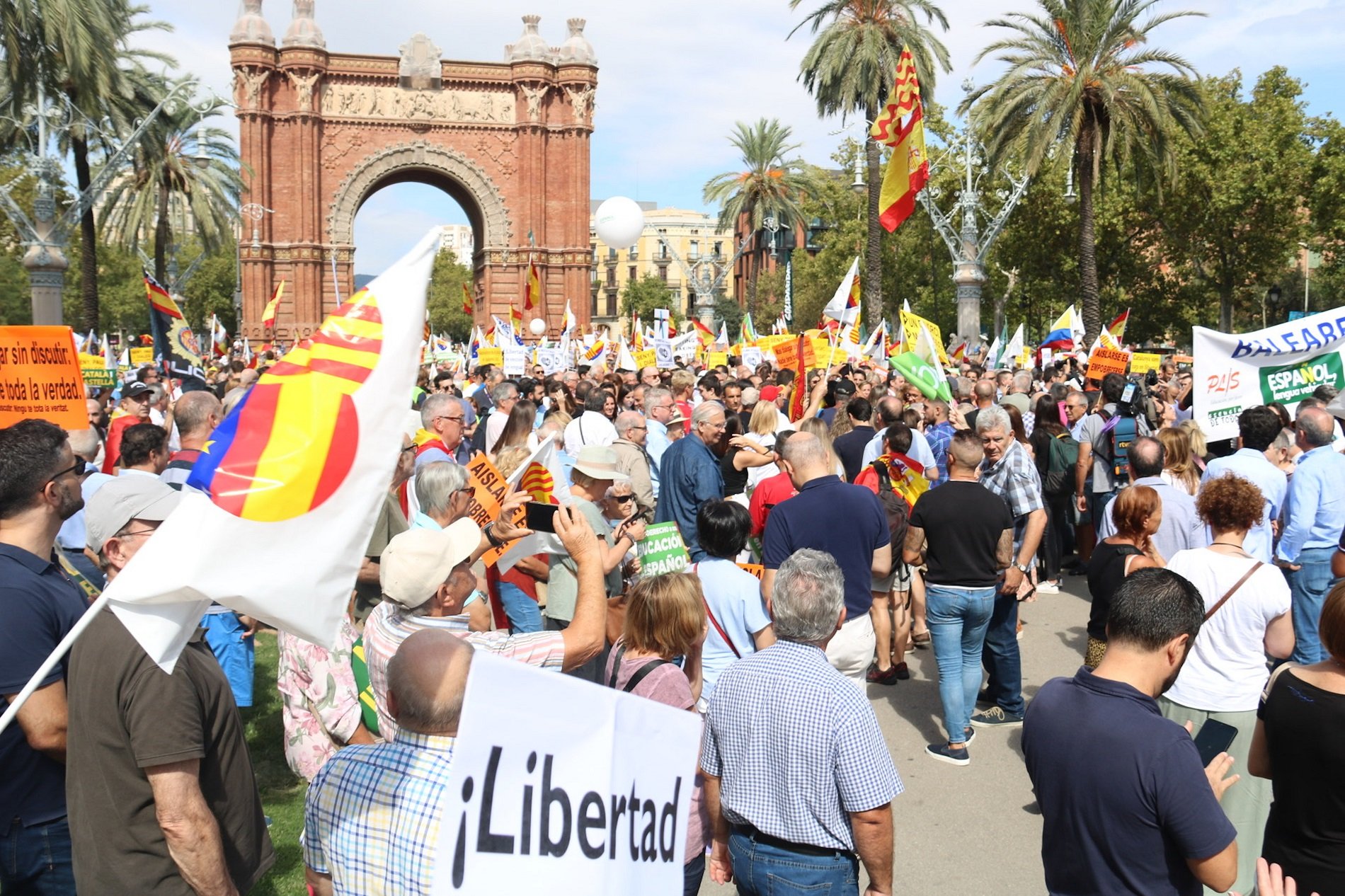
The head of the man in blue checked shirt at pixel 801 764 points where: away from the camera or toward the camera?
away from the camera

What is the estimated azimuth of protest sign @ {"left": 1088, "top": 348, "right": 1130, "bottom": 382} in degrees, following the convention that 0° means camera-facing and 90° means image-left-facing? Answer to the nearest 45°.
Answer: approximately 0°

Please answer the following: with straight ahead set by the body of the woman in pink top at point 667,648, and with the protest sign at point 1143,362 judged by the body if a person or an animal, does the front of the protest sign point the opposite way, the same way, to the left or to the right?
the opposite way

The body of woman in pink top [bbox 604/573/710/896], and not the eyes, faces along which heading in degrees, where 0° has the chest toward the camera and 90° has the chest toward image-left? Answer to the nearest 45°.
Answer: approximately 225°

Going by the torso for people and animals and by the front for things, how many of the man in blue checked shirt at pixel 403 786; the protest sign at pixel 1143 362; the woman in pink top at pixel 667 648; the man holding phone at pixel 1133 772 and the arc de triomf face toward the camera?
2

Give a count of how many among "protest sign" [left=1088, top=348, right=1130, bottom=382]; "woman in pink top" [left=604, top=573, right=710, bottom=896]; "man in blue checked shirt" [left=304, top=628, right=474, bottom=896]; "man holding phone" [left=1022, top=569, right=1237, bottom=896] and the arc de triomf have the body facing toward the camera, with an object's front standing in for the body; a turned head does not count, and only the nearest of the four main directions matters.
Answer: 2

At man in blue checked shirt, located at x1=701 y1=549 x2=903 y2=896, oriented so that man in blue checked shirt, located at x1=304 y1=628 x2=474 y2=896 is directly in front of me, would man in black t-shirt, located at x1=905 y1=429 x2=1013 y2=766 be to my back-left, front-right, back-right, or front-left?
back-right

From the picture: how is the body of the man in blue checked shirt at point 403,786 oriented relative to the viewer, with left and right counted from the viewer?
facing away from the viewer and to the right of the viewer

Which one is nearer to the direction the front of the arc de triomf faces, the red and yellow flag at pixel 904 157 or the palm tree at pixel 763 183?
the red and yellow flag

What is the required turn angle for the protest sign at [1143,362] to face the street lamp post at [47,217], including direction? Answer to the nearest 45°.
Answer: approximately 90° to its right
